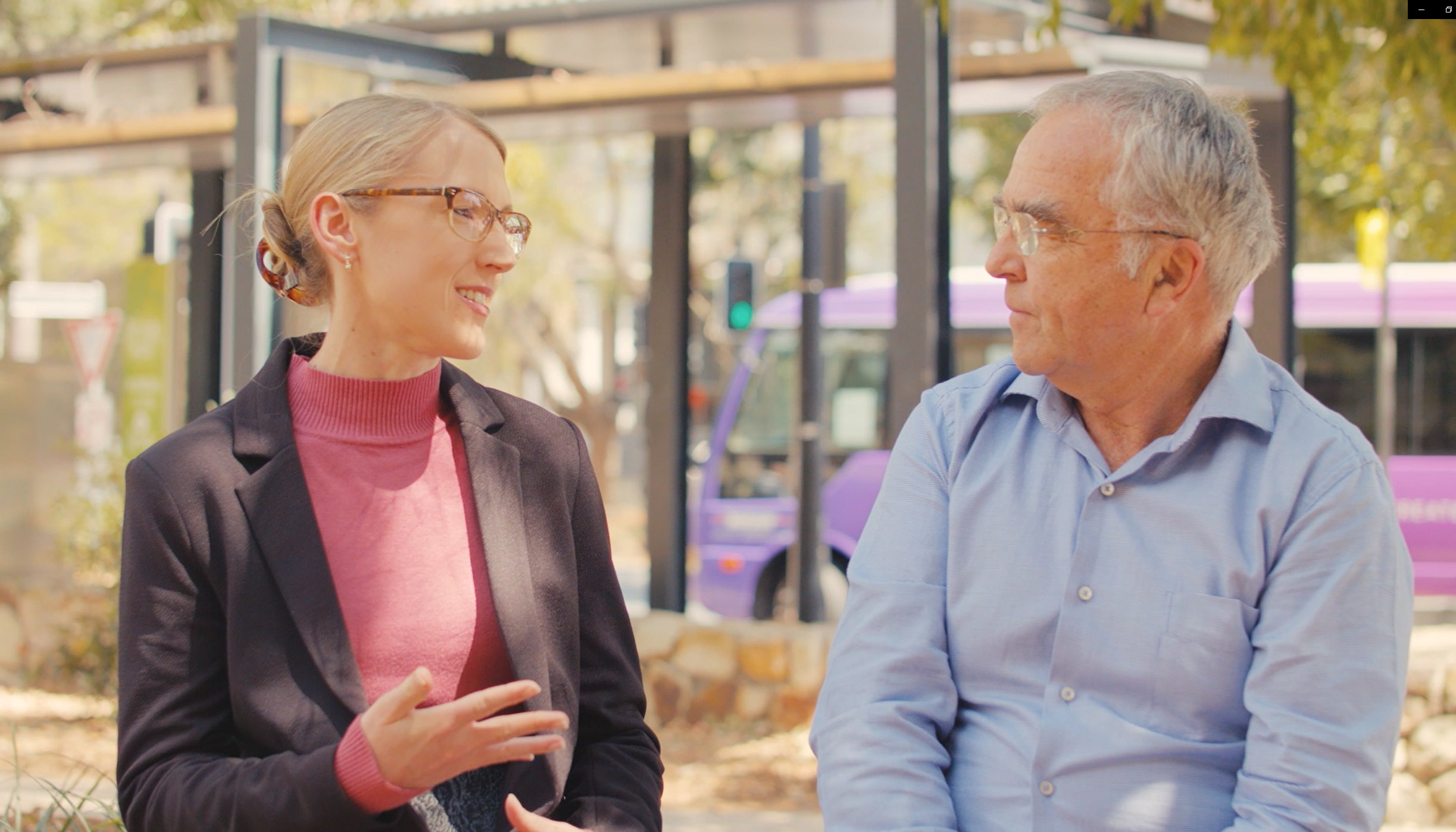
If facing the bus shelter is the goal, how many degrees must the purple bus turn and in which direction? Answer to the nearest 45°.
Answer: approximately 90° to its left

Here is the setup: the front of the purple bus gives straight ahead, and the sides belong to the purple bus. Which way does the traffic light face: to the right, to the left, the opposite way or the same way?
to the left

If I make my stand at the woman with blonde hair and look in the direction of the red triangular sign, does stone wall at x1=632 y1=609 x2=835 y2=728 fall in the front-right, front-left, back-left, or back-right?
front-right

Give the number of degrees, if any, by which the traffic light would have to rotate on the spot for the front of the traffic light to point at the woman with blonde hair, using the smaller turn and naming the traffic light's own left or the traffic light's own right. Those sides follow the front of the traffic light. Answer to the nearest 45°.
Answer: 0° — it already faces them

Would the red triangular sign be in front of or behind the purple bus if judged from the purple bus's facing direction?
in front

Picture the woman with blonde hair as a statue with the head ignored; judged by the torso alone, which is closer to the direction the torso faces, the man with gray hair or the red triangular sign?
the man with gray hair

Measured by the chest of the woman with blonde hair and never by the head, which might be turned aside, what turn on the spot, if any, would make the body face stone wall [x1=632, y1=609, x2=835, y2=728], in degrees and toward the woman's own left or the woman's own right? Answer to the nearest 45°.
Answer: approximately 135° to the woman's own left

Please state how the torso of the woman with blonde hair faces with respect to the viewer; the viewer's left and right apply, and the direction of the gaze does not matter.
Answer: facing the viewer and to the right of the viewer

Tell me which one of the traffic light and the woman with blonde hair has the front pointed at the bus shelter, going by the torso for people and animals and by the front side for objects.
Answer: the traffic light

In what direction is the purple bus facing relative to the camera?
to the viewer's left

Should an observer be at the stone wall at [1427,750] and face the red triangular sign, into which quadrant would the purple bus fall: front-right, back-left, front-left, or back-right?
front-right

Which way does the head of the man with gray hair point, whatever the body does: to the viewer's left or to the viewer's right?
to the viewer's left

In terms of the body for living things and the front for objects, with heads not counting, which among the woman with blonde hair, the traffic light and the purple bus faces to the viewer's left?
the purple bus

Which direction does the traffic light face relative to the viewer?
toward the camera

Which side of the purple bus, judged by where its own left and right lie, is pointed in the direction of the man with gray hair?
left

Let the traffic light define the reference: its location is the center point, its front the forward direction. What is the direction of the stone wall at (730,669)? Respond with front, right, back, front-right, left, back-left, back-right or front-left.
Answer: front
